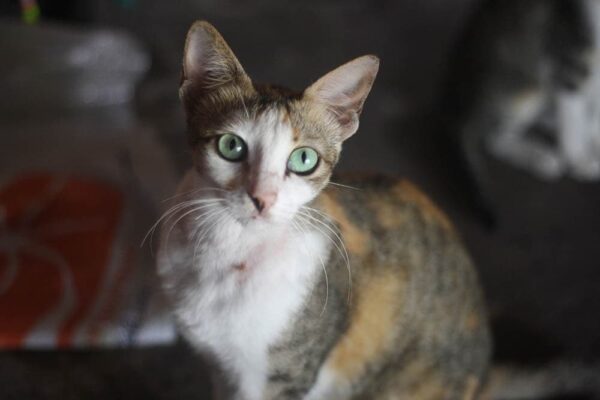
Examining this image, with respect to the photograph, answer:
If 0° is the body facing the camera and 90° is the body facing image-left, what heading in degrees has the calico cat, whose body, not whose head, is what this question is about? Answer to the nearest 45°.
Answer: approximately 45°

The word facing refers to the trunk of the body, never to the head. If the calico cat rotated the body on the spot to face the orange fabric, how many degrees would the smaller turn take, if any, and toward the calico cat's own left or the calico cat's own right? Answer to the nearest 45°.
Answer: approximately 90° to the calico cat's own right

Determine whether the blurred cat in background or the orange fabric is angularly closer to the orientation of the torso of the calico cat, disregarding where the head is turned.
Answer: the orange fabric

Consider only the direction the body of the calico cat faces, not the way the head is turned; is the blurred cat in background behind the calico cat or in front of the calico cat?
behind

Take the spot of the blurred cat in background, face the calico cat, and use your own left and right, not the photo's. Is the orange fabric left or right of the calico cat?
right
